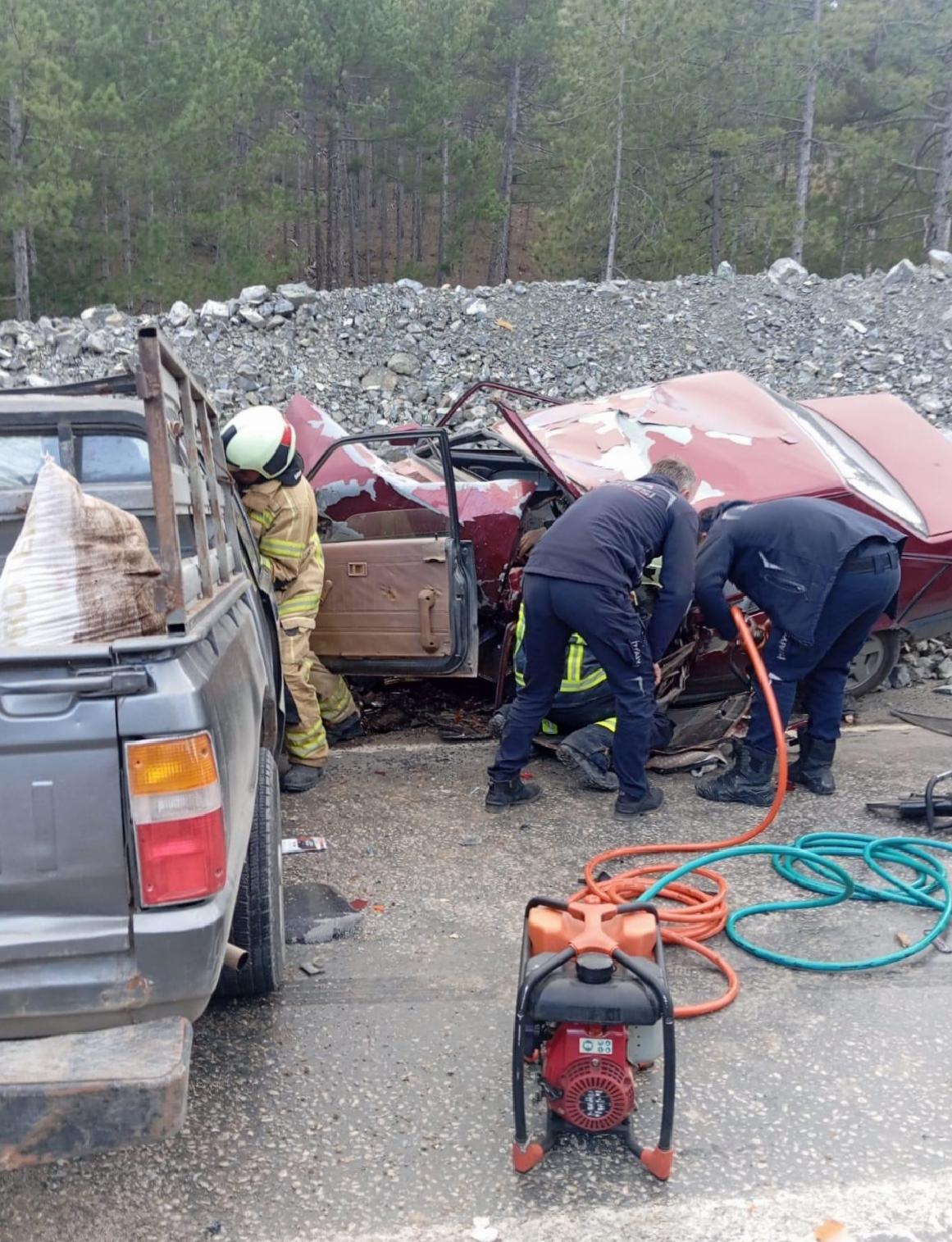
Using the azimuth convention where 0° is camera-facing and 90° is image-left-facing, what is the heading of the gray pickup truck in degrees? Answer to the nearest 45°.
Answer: approximately 180°

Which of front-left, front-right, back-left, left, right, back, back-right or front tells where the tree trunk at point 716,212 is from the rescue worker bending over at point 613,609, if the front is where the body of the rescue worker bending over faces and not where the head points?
front-left

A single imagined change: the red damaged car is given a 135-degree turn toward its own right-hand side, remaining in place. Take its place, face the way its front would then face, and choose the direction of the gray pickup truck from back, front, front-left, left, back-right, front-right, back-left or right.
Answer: back-right

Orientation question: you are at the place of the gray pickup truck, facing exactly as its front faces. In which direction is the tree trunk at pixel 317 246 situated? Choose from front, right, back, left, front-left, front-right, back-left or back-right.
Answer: front

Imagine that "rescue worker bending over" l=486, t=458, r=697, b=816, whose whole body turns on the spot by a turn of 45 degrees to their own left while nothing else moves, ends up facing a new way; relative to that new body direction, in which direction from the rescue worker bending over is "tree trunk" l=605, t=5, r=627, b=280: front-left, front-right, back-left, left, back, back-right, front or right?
front

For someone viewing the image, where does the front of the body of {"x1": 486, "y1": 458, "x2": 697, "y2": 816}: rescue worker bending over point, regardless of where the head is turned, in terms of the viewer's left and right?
facing away from the viewer and to the right of the viewer

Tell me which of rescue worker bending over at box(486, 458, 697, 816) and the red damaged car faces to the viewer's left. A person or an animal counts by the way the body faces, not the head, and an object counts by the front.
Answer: the red damaged car

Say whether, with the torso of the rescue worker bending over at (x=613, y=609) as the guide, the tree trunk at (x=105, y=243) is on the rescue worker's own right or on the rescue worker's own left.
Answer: on the rescue worker's own left
